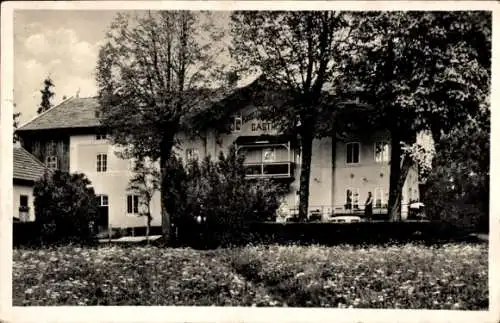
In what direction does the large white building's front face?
toward the camera

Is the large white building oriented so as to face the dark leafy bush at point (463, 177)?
no

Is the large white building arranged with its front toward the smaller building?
no

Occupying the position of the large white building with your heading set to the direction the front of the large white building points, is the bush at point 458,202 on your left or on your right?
on your left
